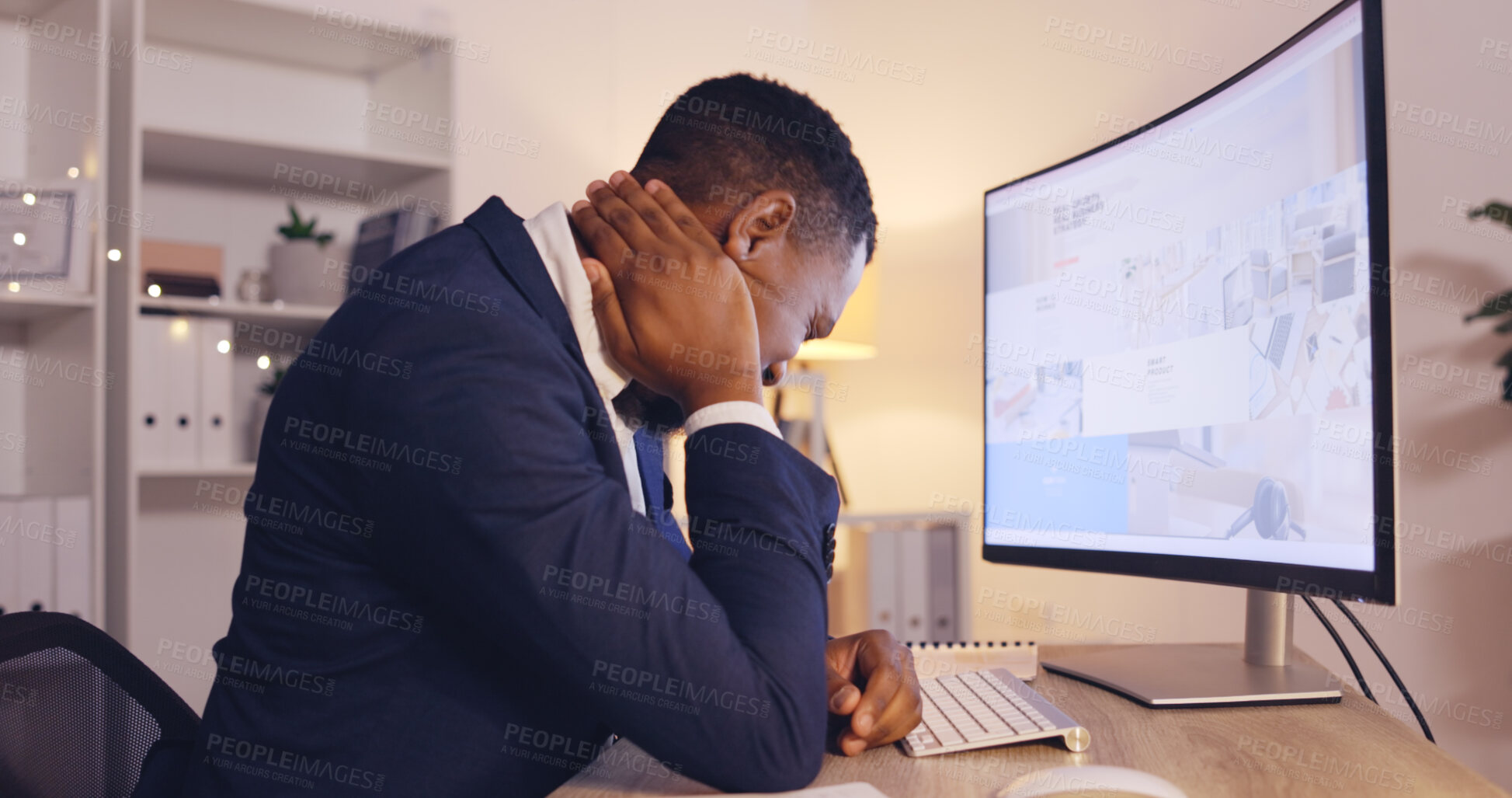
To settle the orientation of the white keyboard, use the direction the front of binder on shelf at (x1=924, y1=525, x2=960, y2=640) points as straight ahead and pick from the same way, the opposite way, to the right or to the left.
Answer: to the right

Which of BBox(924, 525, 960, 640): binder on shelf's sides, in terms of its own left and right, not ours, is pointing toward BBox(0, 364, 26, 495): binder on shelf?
right

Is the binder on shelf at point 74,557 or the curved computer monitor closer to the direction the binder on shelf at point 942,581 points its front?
the curved computer monitor

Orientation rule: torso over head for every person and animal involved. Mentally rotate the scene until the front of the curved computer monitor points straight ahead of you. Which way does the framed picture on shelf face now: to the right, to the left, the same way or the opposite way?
to the left

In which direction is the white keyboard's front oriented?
to the viewer's left

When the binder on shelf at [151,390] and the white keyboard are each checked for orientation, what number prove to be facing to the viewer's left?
1

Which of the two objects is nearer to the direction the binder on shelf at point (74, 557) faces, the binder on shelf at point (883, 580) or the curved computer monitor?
the curved computer monitor
